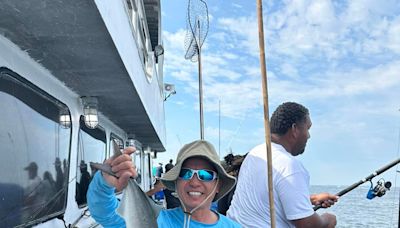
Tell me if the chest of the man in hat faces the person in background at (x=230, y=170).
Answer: no

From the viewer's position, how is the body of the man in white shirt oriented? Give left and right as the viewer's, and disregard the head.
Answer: facing away from the viewer and to the right of the viewer

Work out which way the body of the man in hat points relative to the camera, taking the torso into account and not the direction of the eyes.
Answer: toward the camera

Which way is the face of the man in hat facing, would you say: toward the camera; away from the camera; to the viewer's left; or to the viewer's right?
toward the camera

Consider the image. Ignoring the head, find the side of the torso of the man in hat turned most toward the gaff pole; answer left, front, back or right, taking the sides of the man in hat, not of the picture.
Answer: left

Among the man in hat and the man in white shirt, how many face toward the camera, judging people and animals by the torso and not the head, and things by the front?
1

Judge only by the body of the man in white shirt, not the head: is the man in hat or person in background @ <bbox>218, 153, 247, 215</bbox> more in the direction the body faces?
the person in background

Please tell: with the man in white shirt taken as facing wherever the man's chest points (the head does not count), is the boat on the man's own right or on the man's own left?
on the man's own left

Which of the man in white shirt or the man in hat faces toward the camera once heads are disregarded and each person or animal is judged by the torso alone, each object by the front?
the man in hat

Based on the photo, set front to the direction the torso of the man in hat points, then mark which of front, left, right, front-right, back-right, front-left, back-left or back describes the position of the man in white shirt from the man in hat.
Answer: back-left

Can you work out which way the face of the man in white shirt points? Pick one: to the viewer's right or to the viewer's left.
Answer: to the viewer's right

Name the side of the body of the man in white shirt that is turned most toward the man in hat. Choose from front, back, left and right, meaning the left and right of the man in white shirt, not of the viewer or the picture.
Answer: back
